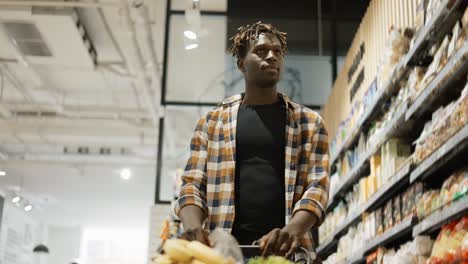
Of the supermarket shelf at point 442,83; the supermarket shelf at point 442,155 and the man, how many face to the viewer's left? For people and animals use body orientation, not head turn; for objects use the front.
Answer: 2

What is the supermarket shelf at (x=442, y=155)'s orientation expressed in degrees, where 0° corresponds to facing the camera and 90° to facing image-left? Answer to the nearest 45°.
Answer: approximately 90°

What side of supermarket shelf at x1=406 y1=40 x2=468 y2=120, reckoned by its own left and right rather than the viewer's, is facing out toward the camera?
left

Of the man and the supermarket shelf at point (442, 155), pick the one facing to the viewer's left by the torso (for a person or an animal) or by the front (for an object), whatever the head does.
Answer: the supermarket shelf

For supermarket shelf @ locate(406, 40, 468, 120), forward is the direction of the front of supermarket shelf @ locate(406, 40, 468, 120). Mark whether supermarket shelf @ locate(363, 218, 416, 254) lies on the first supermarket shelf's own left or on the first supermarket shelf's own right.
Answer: on the first supermarket shelf's own right

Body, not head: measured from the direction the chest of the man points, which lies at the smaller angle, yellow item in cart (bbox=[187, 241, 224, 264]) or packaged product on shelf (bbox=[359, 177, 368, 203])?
the yellow item in cart

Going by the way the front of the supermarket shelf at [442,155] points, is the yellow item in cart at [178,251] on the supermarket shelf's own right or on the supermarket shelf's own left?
on the supermarket shelf's own left

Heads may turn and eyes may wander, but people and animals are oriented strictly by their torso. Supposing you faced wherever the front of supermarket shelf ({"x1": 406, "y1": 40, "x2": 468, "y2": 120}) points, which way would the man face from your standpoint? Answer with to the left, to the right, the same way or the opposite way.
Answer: to the left

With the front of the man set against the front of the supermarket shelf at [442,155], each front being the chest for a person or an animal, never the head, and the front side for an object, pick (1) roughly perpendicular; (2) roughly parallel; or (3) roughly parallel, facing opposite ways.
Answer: roughly perpendicular

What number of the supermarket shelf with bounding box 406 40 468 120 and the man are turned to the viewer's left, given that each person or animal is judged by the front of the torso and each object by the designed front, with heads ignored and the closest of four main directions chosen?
1
